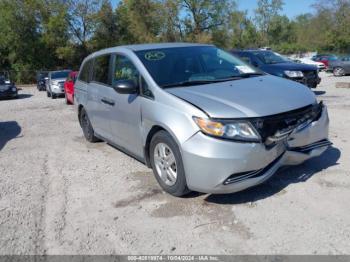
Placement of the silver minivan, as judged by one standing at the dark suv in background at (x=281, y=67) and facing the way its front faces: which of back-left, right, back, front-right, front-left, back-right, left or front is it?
front-right

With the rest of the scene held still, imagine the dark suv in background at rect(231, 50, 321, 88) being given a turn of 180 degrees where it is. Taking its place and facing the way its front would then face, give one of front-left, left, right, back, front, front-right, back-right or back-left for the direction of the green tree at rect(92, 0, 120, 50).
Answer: front

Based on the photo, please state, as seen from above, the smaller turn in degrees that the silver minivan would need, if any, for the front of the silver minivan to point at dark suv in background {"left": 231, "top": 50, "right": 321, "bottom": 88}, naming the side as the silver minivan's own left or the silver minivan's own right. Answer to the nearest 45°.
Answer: approximately 135° to the silver minivan's own left

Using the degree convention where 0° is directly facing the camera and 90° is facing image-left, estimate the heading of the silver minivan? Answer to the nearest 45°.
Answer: approximately 315°

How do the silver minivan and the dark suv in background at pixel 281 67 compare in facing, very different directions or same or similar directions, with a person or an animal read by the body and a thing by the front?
same or similar directions

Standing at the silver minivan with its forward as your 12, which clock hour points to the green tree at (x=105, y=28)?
The green tree is roughly at 7 o'clock from the silver minivan.

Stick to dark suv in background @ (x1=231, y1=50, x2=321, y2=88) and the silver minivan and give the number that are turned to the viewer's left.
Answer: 0
